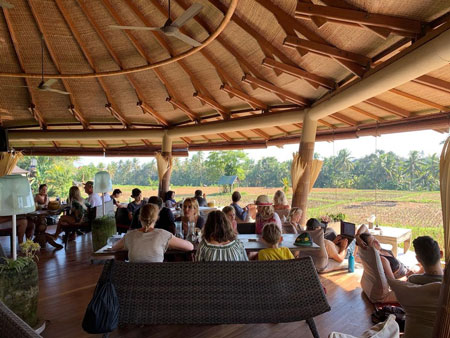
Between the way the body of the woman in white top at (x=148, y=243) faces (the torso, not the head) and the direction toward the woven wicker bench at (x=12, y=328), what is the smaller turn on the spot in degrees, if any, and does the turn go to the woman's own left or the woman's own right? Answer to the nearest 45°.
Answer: approximately 180°

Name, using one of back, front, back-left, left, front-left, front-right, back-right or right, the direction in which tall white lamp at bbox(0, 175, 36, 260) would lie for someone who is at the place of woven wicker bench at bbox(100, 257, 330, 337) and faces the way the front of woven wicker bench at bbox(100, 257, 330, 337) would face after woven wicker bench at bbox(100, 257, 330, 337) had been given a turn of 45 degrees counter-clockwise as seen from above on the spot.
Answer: front-left

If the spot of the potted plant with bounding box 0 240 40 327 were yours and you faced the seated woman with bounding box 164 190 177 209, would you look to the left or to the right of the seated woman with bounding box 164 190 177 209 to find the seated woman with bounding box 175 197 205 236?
right

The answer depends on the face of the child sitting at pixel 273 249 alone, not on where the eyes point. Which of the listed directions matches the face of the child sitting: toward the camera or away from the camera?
away from the camera

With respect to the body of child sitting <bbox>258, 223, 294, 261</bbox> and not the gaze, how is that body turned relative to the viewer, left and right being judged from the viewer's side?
facing away from the viewer

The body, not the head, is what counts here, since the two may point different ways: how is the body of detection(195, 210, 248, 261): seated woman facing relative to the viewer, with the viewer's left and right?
facing away from the viewer

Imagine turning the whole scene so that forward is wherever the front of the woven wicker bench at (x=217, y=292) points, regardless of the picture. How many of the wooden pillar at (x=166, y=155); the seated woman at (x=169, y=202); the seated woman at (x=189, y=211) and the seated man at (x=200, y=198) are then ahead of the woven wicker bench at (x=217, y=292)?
4

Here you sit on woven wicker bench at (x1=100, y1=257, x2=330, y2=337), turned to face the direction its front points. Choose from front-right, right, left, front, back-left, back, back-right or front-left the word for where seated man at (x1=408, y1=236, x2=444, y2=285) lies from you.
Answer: right

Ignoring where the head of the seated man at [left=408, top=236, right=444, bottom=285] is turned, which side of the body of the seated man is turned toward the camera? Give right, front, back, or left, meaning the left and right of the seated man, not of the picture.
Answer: back

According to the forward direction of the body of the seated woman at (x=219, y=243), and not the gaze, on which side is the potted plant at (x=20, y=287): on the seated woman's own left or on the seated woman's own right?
on the seated woman's own left

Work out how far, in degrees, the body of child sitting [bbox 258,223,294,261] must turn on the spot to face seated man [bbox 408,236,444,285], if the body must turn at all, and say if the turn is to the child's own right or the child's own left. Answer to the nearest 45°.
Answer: approximately 90° to the child's own right

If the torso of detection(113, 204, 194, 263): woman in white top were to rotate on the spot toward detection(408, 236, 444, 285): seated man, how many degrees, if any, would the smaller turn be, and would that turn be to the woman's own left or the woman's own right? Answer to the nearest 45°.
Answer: approximately 135° to the woman's own right

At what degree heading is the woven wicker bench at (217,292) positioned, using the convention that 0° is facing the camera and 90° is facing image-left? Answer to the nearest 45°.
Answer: approximately 180°
